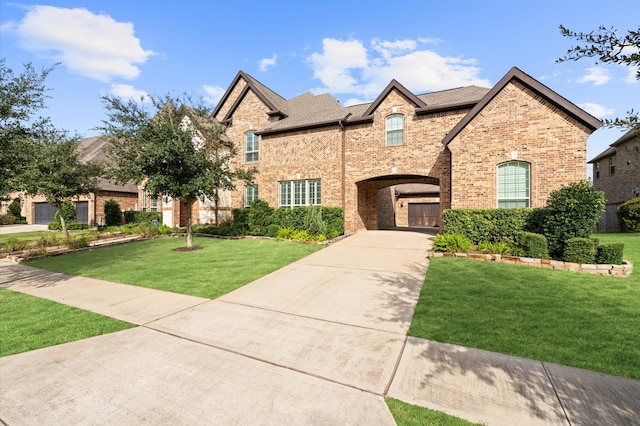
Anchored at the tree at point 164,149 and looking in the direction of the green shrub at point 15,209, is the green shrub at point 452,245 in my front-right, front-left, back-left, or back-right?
back-right

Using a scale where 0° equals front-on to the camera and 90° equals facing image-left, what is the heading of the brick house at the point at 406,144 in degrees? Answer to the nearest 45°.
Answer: approximately 0°

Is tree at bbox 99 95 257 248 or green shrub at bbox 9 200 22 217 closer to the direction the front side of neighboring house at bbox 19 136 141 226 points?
the tree

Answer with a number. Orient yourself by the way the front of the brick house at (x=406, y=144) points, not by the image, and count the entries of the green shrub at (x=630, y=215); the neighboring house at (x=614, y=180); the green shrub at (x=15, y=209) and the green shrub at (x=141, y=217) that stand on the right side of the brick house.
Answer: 2

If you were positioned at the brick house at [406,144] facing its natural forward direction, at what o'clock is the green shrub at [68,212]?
The green shrub is roughly at 3 o'clock from the brick house.

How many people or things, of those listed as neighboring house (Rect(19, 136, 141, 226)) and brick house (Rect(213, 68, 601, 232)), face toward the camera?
2

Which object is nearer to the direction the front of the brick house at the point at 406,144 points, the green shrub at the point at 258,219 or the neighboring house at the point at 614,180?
the green shrub

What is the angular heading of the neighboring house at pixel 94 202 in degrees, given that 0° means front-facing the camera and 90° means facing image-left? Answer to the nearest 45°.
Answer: approximately 0°
